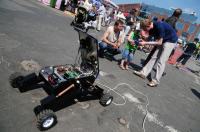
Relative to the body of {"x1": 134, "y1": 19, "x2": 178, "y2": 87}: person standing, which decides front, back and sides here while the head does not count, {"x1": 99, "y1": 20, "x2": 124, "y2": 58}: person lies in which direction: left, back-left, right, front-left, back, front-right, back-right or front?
front

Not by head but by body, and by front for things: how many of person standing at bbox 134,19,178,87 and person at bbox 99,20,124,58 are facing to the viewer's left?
1

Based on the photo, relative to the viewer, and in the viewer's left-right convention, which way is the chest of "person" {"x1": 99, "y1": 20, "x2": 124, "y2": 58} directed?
facing the viewer and to the right of the viewer

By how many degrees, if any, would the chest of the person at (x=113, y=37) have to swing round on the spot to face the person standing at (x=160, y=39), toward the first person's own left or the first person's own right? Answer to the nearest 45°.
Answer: approximately 45° to the first person's own left

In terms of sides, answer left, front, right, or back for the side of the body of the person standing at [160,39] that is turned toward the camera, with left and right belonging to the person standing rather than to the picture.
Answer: left
